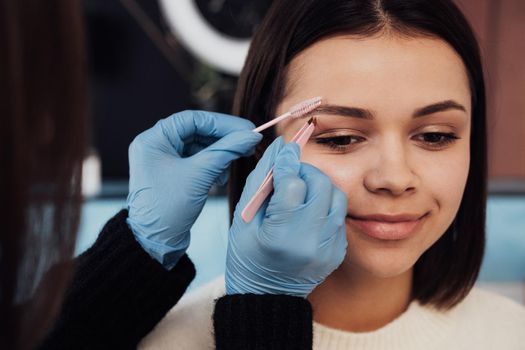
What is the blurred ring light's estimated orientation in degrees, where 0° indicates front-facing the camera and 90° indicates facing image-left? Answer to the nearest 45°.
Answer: approximately 0°
